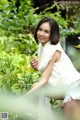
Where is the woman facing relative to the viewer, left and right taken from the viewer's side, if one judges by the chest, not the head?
facing to the left of the viewer

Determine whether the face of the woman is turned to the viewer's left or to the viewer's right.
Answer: to the viewer's left
